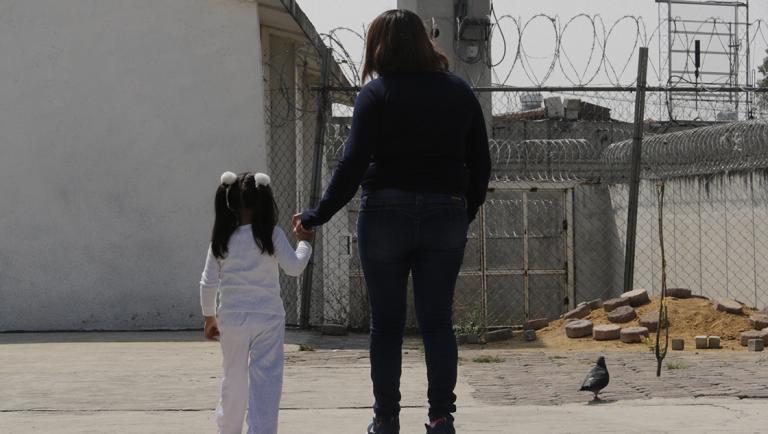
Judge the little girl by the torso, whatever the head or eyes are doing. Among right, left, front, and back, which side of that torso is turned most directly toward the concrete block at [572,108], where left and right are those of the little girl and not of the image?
front

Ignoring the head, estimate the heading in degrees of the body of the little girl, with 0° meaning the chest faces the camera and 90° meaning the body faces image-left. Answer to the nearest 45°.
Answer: approximately 180°

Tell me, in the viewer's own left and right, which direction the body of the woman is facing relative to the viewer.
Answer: facing away from the viewer

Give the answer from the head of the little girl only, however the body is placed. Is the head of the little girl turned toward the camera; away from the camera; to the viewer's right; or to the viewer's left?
away from the camera

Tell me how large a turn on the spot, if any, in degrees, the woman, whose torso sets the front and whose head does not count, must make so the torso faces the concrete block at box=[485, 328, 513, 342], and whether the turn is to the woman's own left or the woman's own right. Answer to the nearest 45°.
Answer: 0° — they already face it

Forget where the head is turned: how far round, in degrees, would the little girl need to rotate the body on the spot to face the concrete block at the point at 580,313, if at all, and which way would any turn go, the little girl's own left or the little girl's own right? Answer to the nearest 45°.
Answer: approximately 45° to the little girl's own right

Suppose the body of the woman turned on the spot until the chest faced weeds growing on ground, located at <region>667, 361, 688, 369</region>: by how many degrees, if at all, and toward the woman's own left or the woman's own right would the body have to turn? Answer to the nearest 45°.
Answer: approximately 45° to the woman's own right

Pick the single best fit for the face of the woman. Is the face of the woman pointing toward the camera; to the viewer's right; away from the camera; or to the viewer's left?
away from the camera

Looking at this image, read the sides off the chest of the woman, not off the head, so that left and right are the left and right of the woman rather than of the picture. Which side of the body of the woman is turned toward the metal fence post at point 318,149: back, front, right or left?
front
